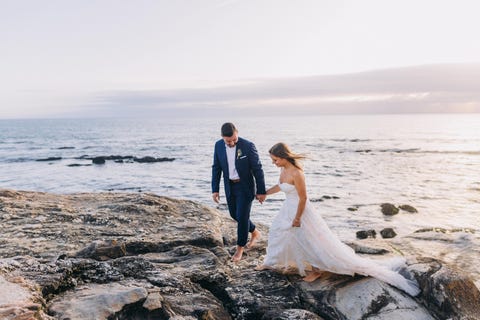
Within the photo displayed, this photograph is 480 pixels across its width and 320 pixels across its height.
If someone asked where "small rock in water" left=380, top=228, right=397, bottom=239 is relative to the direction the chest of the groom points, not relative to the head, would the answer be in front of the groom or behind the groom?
behind

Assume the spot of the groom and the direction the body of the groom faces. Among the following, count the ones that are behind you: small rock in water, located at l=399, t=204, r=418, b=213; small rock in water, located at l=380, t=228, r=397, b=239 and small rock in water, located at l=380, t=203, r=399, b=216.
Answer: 3

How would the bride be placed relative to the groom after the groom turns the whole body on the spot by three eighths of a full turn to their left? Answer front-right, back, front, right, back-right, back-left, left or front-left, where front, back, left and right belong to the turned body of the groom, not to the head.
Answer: front-right

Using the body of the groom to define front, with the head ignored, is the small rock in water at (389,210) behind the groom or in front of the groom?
behind

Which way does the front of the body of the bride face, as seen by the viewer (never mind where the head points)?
to the viewer's left

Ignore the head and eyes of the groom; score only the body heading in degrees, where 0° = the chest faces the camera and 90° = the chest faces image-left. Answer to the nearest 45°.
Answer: approximately 45°
